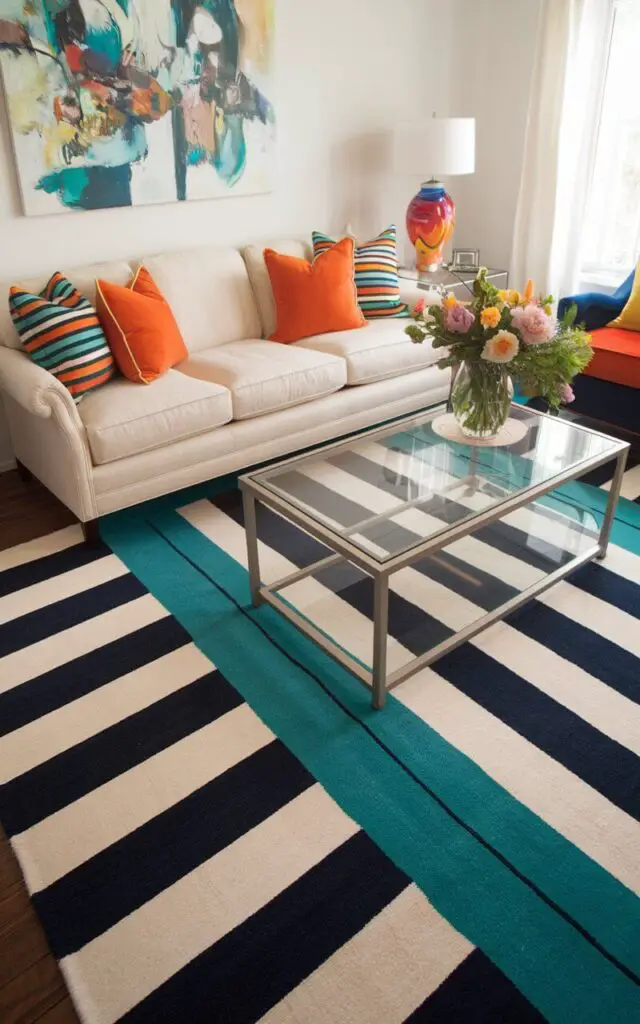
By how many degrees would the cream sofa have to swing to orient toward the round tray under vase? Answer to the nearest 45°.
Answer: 0° — it already faces it

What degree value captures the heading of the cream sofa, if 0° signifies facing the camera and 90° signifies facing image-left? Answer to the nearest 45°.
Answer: approximately 315°

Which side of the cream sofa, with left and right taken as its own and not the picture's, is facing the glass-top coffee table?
front

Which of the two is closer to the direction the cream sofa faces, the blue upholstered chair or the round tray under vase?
the round tray under vase

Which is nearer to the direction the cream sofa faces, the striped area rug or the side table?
the striped area rug

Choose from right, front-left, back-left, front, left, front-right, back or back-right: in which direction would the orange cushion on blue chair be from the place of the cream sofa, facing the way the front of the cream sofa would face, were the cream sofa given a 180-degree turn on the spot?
back-right

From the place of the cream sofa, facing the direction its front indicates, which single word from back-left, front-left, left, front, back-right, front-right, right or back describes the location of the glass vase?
front

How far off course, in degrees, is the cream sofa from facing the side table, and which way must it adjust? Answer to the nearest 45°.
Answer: approximately 90° to its left

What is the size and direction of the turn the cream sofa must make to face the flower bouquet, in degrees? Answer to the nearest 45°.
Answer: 0° — it already faces it

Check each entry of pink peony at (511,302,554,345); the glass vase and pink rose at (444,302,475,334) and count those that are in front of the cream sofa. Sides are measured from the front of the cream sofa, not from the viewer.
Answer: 3

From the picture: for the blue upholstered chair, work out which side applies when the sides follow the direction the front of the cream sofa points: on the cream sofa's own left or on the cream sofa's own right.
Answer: on the cream sofa's own left

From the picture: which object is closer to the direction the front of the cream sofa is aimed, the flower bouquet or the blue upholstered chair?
the flower bouquet

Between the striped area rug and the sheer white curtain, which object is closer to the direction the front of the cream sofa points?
the striped area rug

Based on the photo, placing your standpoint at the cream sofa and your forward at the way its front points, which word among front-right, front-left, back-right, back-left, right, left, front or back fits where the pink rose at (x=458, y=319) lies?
front
